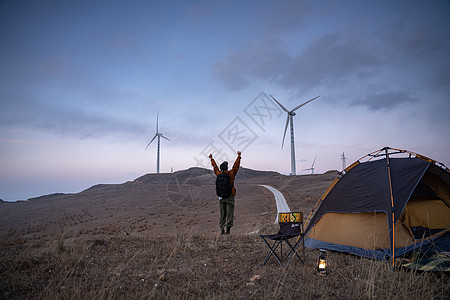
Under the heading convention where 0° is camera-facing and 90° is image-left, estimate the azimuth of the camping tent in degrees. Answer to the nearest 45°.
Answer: approximately 315°
